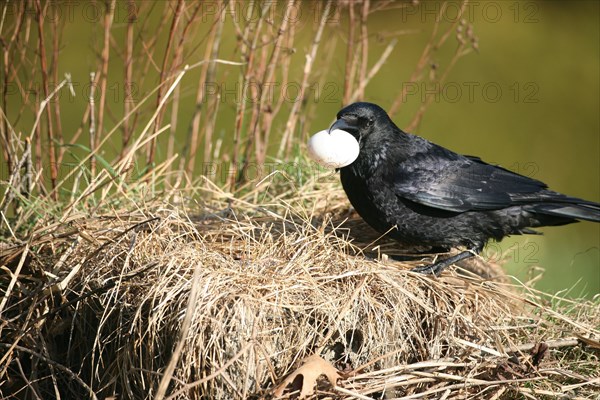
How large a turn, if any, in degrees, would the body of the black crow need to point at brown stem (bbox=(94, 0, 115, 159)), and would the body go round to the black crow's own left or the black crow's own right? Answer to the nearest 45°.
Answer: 0° — it already faces it

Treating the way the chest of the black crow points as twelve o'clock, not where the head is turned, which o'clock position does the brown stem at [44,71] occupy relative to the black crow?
The brown stem is roughly at 12 o'clock from the black crow.

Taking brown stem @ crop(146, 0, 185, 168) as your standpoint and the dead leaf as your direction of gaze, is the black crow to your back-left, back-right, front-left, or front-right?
front-left

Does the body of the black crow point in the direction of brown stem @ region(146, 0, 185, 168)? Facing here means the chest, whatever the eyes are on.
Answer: yes

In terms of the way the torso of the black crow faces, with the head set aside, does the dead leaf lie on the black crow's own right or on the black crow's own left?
on the black crow's own left

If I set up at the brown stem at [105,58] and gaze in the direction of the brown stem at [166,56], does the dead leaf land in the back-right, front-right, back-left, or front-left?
front-right

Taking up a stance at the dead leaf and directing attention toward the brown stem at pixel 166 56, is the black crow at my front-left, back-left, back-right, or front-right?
front-right

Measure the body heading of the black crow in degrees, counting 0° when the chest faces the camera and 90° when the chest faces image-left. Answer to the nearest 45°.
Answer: approximately 90°
